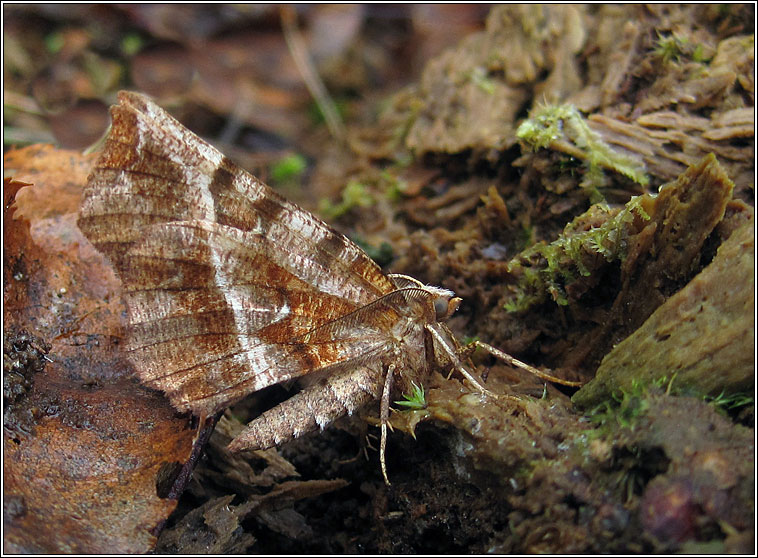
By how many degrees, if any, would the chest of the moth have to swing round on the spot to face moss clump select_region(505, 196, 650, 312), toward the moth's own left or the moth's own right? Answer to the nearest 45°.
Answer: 0° — it already faces it

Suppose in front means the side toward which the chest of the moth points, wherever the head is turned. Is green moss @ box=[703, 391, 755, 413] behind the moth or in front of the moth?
in front

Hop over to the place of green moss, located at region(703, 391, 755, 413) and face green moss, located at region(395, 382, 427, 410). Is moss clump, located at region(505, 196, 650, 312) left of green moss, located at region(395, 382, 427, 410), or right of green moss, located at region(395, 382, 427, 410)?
right

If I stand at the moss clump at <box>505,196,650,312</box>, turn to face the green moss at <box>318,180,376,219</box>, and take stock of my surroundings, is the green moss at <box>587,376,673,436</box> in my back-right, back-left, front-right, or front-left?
back-left

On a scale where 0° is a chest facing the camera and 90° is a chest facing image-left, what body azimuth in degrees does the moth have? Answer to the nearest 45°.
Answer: approximately 270°

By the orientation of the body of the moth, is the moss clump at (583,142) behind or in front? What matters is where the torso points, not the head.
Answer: in front

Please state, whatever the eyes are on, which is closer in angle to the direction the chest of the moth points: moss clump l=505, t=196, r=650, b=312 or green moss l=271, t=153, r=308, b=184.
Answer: the moss clump
